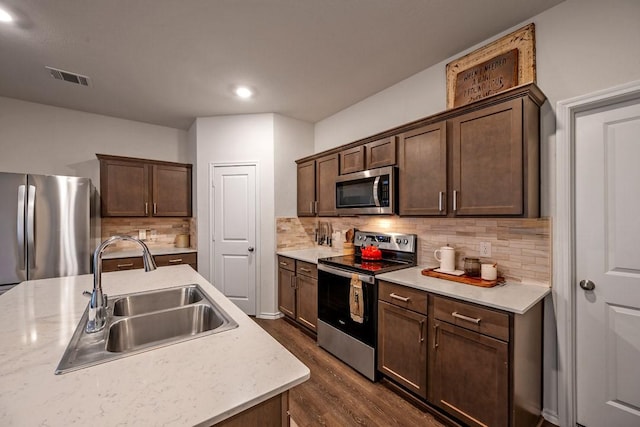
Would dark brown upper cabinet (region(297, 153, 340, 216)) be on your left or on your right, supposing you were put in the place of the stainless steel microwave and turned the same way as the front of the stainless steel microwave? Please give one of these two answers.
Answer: on your right

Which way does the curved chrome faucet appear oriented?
to the viewer's right

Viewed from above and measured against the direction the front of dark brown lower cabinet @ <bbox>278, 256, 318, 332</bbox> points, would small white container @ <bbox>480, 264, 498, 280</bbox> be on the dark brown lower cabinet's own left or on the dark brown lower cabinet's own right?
on the dark brown lower cabinet's own left

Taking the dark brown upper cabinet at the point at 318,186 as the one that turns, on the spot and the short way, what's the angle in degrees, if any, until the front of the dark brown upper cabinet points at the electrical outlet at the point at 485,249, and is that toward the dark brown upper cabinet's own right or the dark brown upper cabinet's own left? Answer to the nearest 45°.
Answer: approximately 90° to the dark brown upper cabinet's own left

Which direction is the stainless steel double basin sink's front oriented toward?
to the viewer's right

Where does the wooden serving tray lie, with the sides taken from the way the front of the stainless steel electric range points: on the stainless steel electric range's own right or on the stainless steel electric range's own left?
on the stainless steel electric range's own left

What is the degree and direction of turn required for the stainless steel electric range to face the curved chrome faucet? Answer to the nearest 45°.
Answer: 0° — it already faces it

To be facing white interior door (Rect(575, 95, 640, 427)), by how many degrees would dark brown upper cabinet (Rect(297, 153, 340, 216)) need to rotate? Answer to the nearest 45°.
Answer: approximately 90° to its left
